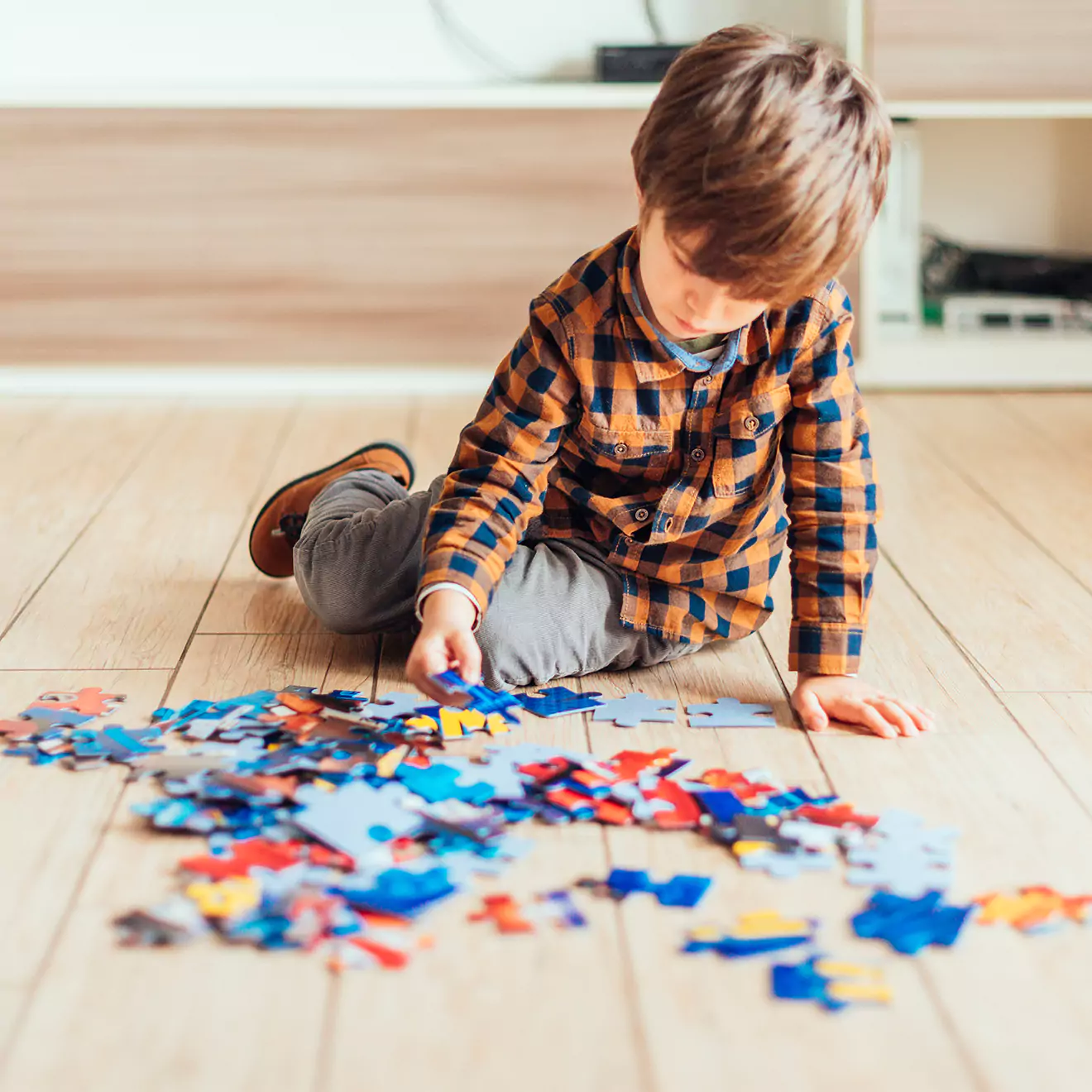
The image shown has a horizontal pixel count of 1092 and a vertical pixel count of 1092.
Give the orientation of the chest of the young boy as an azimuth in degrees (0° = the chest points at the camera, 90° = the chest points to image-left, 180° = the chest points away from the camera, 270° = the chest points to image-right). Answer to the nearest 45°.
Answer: approximately 0°

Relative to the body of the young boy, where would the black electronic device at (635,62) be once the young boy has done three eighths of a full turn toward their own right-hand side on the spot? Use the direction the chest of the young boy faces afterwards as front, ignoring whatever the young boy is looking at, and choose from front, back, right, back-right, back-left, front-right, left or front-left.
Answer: front-right
